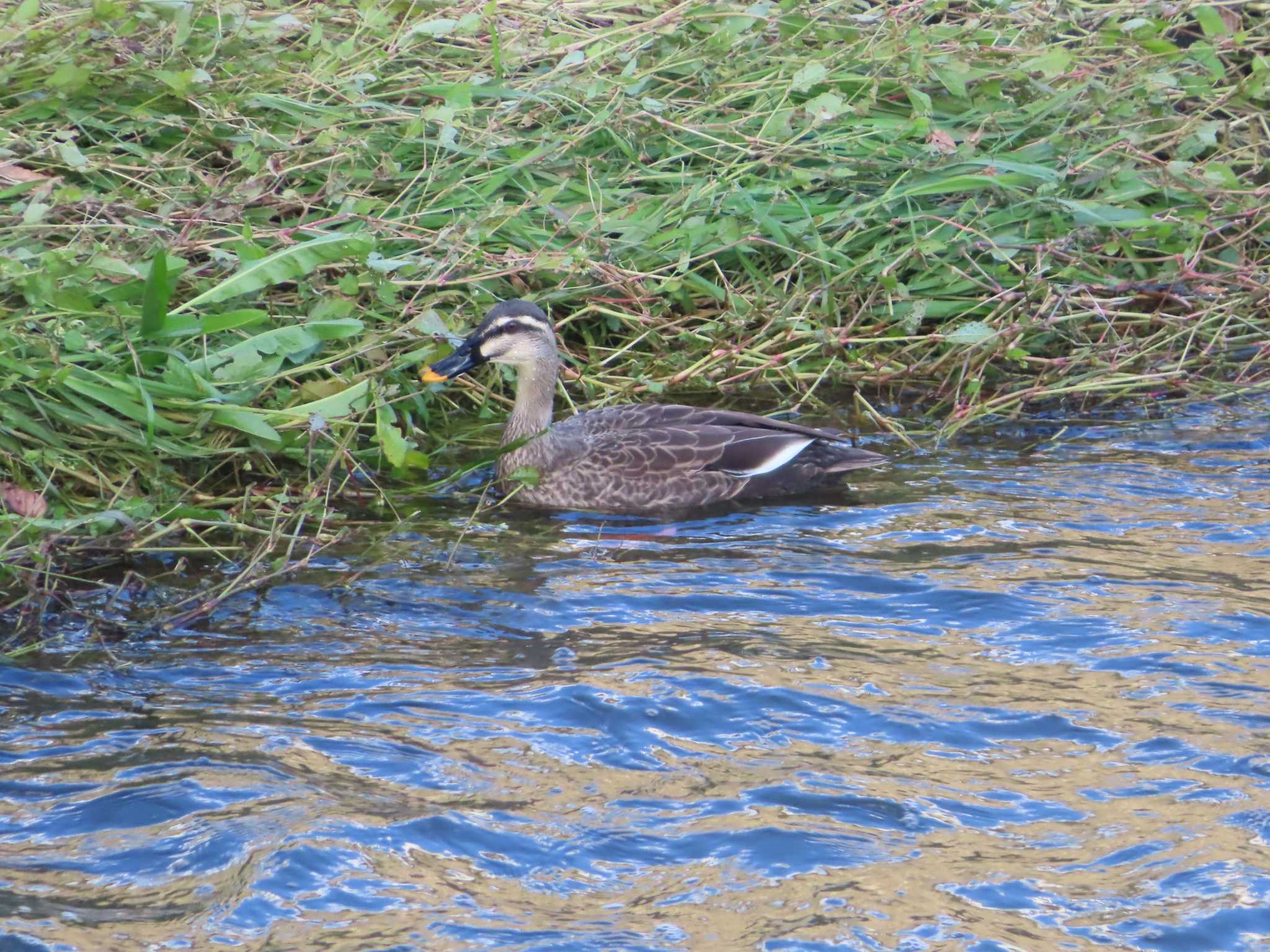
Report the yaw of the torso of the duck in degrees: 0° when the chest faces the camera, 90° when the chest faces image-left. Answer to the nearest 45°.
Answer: approximately 90°

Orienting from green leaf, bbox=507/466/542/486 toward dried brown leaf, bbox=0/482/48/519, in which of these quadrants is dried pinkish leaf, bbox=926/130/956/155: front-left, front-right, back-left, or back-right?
back-right

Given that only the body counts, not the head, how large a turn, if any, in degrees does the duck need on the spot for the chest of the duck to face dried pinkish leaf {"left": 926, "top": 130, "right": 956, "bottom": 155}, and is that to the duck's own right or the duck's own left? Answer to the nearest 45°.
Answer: approximately 135° to the duck's own right

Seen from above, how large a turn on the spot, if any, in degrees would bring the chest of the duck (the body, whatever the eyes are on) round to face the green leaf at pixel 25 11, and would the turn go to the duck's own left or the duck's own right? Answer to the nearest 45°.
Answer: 0° — it already faces it

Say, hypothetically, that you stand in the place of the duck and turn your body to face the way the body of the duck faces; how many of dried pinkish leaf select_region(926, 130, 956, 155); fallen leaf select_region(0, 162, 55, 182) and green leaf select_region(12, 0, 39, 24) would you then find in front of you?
2

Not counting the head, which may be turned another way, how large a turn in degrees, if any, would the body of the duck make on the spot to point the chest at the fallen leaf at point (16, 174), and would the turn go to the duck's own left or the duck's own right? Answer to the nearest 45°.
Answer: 0° — it already faces it
